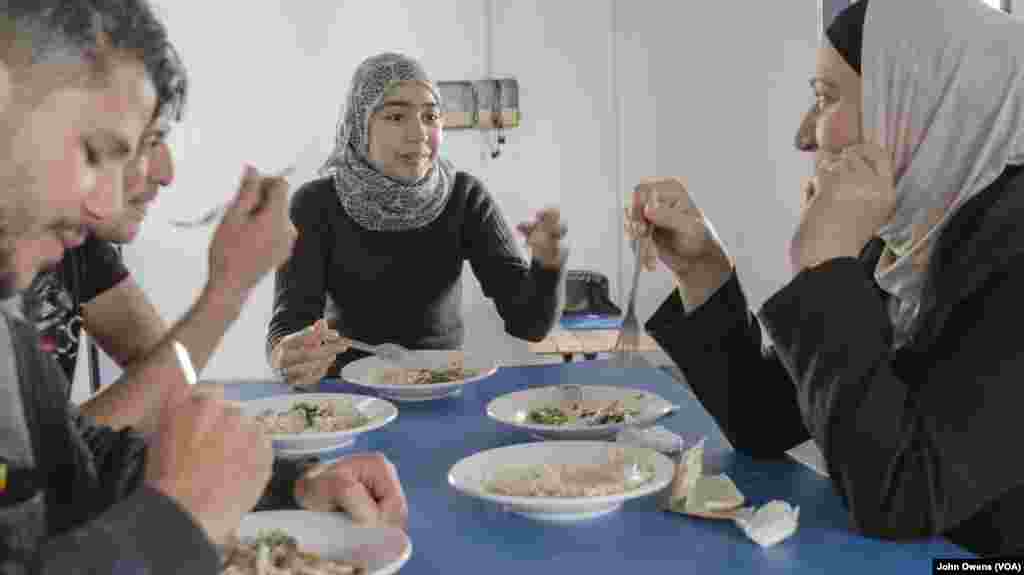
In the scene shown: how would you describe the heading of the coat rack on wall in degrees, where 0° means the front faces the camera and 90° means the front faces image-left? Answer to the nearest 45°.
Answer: approximately 0°

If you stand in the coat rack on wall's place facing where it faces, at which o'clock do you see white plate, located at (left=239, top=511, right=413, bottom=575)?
The white plate is roughly at 12 o'clock from the coat rack on wall.

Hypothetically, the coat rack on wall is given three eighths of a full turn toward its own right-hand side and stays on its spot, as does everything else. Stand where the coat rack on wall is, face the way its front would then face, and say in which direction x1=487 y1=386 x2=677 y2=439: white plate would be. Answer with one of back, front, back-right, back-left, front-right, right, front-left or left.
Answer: back-left

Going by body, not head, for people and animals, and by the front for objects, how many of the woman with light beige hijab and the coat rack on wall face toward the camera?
1

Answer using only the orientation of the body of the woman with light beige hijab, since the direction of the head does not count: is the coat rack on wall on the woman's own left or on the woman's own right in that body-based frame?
on the woman's own right

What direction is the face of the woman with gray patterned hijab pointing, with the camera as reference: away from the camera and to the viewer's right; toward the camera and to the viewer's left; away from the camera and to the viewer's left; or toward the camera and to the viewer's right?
toward the camera and to the viewer's right

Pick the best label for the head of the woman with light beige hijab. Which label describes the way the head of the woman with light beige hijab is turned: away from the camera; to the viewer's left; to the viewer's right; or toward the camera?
to the viewer's left

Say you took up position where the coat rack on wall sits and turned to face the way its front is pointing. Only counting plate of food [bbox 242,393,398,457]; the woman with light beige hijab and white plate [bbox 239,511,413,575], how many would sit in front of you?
3

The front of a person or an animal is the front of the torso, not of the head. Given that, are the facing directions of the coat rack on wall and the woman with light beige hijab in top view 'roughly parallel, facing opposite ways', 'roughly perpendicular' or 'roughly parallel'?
roughly perpendicular

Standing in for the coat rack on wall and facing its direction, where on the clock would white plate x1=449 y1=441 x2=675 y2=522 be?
The white plate is roughly at 12 o'clock from the coat rack on wall.

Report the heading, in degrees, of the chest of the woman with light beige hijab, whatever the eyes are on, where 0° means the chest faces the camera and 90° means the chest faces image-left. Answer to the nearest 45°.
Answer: approximately 90°

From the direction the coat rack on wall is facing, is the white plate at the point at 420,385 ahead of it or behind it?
ahead
